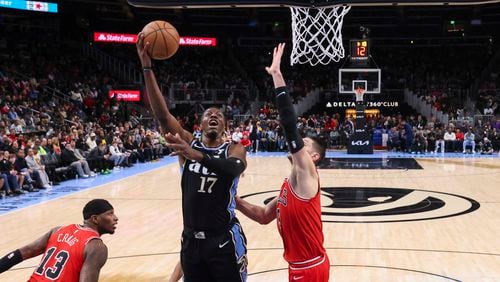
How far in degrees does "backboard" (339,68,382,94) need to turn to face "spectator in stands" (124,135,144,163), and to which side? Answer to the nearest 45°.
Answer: approximately 45° to its right

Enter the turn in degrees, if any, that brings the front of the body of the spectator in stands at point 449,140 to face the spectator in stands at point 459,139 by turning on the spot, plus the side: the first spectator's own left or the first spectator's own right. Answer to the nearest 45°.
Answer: approximately 135° to the first spectator's own left

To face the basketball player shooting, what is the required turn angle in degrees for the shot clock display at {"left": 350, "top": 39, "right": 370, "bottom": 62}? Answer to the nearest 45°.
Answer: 0° — it already faces them

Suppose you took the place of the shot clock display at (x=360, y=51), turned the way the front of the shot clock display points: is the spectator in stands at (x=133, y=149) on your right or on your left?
on your right

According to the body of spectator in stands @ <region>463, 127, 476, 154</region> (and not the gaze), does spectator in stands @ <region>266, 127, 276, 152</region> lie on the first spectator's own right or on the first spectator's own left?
on the first spectator's own right

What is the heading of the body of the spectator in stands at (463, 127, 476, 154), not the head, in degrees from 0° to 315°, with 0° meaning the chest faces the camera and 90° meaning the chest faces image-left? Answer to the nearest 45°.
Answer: approximately 0°

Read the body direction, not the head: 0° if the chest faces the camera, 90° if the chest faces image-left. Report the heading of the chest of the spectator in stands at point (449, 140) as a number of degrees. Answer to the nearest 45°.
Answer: approximately 0°
